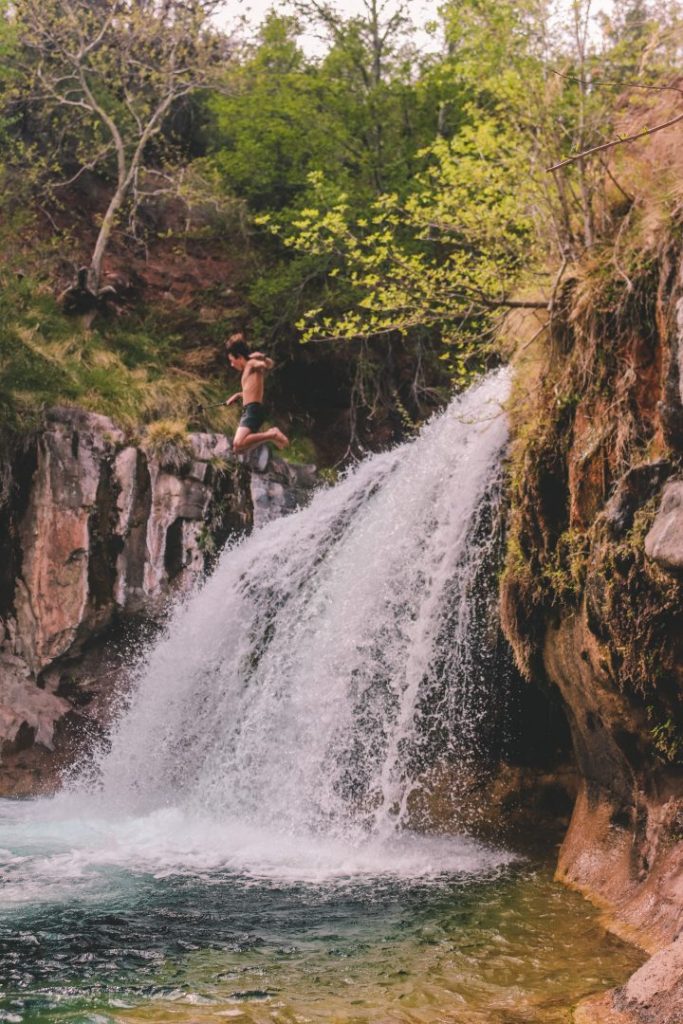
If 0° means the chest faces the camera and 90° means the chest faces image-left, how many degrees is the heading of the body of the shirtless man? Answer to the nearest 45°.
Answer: approximately 90°

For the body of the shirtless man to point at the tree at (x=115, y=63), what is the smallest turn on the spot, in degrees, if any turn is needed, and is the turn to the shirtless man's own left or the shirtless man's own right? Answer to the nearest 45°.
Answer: approximately 90° to the shirtless man's own right
